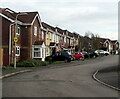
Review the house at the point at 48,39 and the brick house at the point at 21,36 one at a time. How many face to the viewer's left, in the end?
0

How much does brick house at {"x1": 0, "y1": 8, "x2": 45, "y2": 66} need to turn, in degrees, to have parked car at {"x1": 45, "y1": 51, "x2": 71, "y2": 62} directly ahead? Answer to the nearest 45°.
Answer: approximately 45° to its left

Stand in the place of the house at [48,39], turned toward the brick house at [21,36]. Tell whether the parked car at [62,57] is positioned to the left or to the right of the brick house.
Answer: left

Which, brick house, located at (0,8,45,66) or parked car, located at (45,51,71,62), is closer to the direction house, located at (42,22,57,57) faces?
the parked car

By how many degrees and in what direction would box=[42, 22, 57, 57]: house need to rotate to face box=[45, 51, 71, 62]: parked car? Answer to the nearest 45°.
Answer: approximately 45° to its right

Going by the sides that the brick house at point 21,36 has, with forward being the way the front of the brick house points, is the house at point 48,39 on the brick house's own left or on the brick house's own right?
on the brick house's own left

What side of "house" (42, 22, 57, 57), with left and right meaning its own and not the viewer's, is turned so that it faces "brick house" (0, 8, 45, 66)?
right

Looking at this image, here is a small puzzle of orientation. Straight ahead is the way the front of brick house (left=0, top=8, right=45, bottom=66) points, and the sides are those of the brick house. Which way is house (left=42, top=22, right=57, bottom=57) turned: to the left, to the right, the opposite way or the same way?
the same way

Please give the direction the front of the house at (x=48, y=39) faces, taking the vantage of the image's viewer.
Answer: facing the viewer and to the right of the viewer
